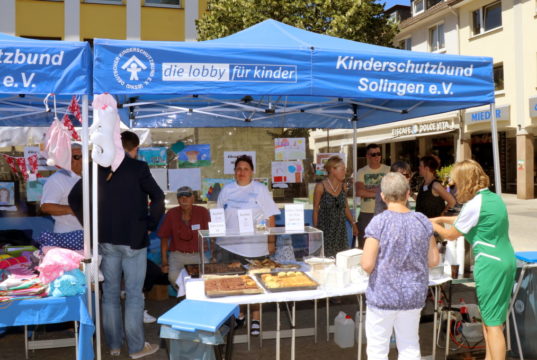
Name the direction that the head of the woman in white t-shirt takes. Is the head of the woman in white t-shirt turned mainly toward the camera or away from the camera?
toward the camera

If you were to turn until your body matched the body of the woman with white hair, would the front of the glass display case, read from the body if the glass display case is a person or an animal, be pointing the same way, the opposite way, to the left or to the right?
the opposite way

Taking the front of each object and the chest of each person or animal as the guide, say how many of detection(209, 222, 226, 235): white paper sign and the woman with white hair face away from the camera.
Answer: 1

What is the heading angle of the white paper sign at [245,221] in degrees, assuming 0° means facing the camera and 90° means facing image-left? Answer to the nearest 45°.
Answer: approximately 0°

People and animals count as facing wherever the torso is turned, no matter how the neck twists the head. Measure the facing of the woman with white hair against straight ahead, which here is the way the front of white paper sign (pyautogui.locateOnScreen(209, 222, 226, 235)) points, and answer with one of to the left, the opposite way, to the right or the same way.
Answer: the opposite way

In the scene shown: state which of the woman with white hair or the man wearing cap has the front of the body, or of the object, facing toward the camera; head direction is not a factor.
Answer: the man wearing cap

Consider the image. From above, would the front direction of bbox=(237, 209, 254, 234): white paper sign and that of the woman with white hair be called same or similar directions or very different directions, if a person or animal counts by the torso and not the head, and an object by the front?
very different directions

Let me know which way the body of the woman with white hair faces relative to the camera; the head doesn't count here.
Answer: away from the camera

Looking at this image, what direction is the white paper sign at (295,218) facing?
toward the camera

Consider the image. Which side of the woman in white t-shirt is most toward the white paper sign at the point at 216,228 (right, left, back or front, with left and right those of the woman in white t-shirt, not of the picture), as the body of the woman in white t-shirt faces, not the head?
front

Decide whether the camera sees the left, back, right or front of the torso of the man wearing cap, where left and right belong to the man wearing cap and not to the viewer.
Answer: front

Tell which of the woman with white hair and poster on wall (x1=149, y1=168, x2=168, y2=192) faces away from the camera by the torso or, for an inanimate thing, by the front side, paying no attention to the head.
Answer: the woman with white hair

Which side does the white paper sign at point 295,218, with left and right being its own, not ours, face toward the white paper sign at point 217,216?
right

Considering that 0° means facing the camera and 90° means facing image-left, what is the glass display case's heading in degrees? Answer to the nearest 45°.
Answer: approximately 0°

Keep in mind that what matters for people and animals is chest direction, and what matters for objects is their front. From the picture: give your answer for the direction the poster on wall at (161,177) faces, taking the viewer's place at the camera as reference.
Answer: facing the viewer

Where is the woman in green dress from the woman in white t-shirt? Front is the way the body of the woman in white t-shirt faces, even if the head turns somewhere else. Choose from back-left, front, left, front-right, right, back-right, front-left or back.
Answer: front-left
